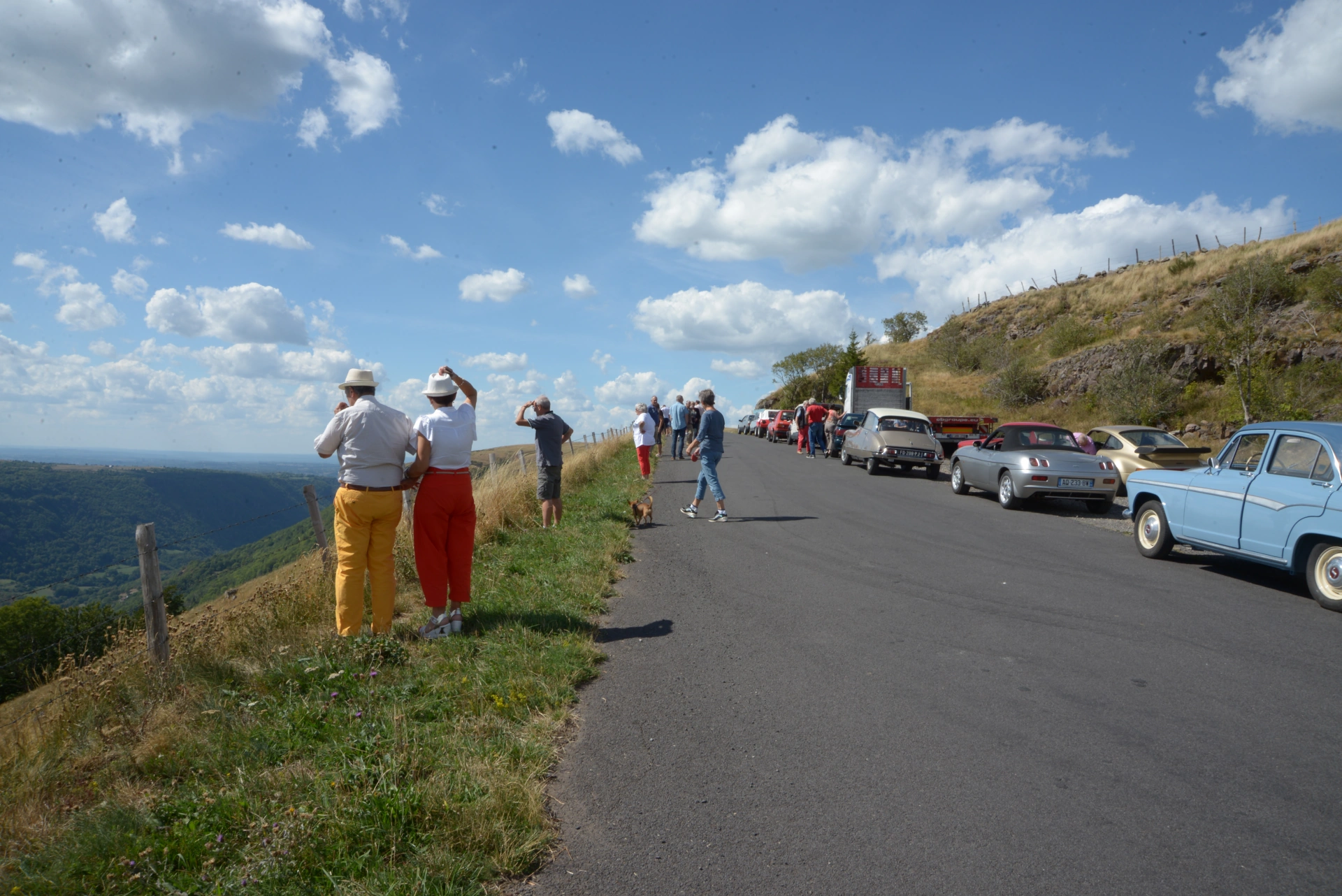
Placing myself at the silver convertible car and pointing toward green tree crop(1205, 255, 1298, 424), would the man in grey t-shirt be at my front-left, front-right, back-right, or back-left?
back-left

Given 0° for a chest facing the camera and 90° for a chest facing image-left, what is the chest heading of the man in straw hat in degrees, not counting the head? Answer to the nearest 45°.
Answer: approximately 135°

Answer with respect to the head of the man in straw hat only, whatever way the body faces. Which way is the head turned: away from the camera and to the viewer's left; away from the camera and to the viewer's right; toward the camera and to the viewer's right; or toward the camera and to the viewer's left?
away from the camera and to the viewer's left

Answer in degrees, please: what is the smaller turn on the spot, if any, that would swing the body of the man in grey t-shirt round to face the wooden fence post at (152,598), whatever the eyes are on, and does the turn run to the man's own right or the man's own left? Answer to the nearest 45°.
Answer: approximately 90° to the man's own left

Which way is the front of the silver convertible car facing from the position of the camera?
facing away from the viewer and to the left of the viewer

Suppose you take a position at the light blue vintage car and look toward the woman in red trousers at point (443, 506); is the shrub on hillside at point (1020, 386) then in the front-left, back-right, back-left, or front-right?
back-right

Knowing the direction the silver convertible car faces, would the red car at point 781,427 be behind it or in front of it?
in front

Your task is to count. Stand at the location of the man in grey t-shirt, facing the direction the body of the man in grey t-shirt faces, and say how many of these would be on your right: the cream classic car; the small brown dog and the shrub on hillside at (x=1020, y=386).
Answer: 3

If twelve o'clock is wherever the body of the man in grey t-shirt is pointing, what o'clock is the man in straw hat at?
The man in straw hat is roughly at 8 o'clock from the man in grey t-shirt.

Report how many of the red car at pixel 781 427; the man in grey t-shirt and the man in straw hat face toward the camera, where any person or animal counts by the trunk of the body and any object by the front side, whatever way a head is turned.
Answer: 0

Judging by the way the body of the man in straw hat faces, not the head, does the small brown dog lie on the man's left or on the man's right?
on the man's right

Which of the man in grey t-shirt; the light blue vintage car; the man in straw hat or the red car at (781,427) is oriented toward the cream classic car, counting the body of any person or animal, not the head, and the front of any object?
the light blue vintage car

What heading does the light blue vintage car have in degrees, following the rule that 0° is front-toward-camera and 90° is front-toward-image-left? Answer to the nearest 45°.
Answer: approximately 135°

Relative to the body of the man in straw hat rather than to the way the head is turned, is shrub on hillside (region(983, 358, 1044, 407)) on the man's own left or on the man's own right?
on the man's own right

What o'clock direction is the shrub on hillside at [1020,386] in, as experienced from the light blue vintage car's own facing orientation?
The shrub on hillside is roughly at 1 o'clock from the light blue vintage car.

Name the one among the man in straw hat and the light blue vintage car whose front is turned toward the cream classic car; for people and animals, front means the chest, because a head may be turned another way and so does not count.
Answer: the light blue vintage car
